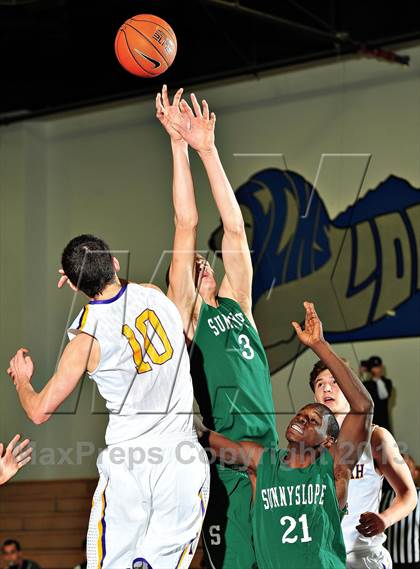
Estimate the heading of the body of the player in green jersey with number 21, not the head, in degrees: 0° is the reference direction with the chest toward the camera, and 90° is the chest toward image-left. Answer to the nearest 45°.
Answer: approximately 0°

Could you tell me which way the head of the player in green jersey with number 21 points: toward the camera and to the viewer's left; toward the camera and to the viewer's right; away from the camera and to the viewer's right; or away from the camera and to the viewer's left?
toward the camera and to the viewer's left

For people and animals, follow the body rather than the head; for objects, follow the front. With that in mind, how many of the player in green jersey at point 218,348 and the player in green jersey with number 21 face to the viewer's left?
0
